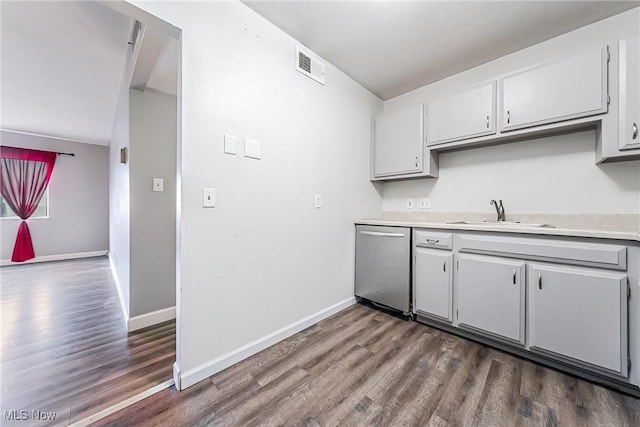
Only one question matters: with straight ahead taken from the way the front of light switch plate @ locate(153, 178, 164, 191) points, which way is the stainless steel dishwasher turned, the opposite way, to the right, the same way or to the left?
to the right

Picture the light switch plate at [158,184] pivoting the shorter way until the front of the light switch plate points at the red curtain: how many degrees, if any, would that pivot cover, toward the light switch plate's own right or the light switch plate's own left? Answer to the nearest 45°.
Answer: approximately 135° to the light switch plate's own right

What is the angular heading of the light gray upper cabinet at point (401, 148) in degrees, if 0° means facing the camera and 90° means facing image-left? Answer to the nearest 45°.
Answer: approximately 45°

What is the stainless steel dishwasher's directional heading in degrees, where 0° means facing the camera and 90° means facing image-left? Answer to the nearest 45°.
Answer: approximately 45°

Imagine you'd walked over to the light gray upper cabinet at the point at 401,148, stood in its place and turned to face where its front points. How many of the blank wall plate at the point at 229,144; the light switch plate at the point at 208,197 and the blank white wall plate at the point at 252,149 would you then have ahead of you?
3

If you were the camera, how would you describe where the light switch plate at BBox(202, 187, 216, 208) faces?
facing the viewer

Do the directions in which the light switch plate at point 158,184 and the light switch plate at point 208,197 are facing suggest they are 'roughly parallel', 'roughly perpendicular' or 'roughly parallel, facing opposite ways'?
roughly parallel

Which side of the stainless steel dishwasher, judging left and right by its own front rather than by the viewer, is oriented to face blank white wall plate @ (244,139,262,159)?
front

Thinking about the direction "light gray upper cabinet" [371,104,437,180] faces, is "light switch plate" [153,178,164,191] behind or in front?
in front

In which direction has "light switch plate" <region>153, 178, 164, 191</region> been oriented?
toward the camera

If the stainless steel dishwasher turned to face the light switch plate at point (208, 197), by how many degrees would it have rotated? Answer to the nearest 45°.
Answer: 0° — it already faces it

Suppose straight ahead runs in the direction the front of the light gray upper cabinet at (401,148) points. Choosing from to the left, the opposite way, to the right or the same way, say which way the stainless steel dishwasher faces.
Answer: the same way

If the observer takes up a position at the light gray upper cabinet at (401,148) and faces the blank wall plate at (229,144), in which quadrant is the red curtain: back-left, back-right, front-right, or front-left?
front-right
